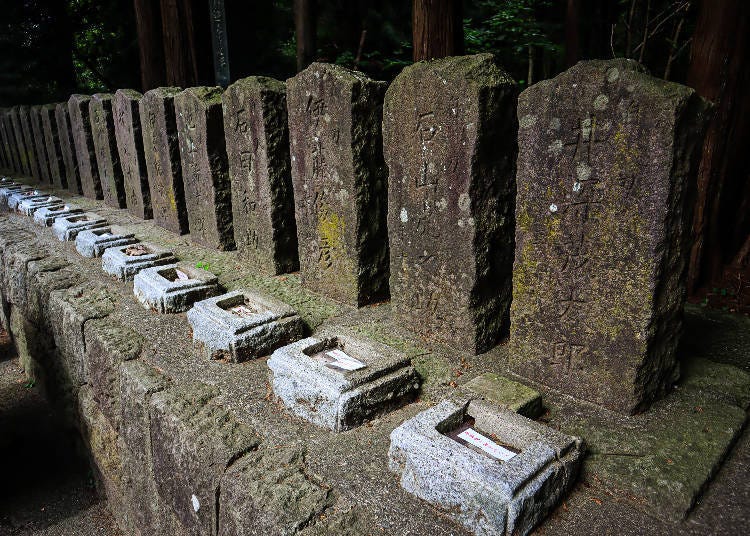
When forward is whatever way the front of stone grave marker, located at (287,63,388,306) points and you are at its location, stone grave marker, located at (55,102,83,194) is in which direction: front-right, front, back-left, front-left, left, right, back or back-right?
right

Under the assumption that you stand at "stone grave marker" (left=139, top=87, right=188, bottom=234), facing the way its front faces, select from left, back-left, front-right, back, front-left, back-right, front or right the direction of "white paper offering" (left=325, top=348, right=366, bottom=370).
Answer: front-left

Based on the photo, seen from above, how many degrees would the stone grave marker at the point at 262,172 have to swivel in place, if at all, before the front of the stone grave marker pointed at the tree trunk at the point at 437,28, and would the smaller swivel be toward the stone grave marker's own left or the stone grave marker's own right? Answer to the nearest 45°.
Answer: approximately 180°

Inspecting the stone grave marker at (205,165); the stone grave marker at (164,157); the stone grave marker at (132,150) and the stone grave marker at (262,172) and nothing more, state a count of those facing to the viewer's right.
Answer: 0

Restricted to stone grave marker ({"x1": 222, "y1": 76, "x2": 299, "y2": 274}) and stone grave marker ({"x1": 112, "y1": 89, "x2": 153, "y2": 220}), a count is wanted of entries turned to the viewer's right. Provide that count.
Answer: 0

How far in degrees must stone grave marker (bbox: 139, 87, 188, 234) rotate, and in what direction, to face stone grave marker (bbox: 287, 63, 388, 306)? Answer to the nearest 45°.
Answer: approximately 45° to its left

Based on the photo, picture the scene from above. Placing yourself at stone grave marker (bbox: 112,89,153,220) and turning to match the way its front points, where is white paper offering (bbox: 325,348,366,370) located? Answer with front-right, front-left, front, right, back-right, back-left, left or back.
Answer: front-left

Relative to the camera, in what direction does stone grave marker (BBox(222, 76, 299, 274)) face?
facing the viewer and to the left of the viewer

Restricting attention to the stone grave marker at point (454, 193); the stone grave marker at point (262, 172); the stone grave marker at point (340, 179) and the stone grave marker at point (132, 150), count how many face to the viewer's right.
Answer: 0

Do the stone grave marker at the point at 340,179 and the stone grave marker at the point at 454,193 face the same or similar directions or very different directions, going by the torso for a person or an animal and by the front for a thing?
same or similar directions

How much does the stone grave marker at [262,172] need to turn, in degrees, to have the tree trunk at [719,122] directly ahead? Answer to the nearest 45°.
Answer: approximately 135° to its left

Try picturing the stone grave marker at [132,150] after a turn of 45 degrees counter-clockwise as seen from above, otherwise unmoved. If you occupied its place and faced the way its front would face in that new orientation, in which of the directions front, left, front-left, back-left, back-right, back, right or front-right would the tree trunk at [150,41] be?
back

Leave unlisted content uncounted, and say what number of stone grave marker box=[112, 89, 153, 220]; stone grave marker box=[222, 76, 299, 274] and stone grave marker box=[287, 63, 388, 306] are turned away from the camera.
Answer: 0

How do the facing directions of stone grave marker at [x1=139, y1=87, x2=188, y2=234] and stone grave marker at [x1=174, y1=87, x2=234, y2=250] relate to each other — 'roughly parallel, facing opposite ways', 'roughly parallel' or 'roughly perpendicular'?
roughly parallel
